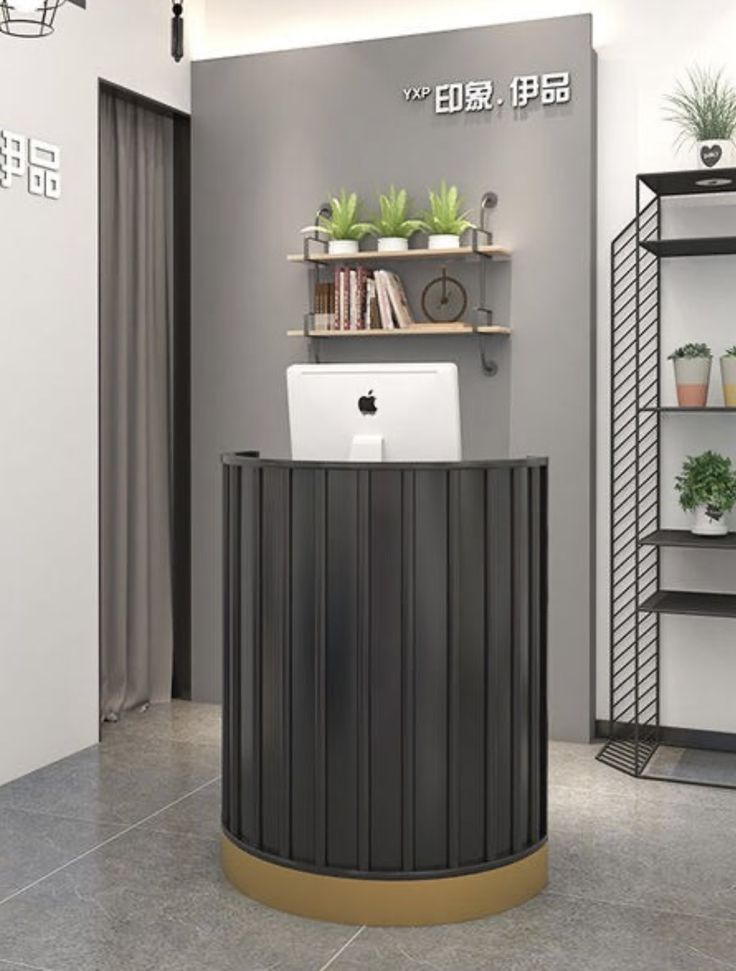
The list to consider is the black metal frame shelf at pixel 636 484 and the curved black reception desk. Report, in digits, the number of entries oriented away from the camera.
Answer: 0

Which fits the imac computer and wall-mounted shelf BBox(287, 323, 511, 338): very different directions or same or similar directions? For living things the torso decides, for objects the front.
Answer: very different directions

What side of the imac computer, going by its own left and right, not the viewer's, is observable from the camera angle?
back

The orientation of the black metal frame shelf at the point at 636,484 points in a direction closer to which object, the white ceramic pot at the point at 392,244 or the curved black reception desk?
the curved black reception desk

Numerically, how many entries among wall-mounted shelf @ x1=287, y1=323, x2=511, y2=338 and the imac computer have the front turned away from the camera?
1

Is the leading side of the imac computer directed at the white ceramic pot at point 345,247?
yes

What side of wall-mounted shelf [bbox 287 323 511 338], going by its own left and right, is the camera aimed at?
front
